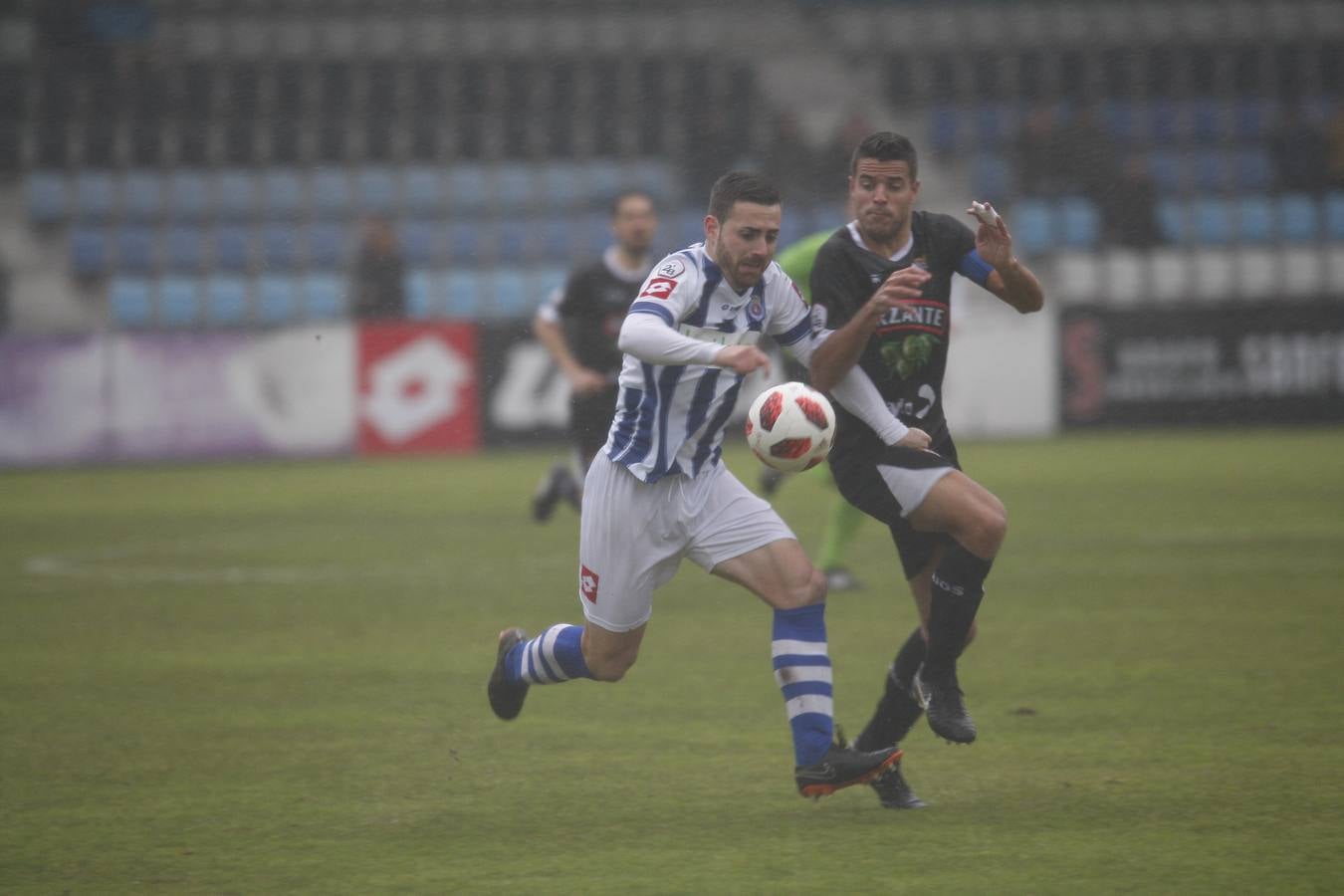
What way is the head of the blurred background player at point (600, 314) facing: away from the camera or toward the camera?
toward the camera

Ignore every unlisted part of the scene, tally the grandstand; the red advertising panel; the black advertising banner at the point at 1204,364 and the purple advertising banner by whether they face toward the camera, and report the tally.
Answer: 4

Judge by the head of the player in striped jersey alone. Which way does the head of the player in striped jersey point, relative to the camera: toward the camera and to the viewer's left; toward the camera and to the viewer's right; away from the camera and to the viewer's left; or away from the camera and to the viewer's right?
toward the camera and to the viewer's right

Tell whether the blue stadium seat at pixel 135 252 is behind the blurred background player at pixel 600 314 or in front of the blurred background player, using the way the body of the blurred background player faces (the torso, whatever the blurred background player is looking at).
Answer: behind

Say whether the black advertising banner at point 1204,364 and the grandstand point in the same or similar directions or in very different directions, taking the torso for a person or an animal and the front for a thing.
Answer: same or similar directions

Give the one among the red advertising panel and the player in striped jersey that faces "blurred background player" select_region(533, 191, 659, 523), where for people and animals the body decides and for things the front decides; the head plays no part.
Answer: the red advertising panel

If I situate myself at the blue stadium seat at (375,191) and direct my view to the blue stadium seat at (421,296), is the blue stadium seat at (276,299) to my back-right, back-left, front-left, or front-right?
front-right

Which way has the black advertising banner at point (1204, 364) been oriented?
toward the camera

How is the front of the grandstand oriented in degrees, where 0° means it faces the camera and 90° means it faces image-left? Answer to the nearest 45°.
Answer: approximately 0°

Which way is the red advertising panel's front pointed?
toward the camera

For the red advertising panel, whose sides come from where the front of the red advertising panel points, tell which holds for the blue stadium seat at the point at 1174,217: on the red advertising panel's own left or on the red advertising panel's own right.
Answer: on the red advertising panel's own left

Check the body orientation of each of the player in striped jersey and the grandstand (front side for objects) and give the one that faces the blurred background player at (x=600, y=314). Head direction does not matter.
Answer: the grandstand

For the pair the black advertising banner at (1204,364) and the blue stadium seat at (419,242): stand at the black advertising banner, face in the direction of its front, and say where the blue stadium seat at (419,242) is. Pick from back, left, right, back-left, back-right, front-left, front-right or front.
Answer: right

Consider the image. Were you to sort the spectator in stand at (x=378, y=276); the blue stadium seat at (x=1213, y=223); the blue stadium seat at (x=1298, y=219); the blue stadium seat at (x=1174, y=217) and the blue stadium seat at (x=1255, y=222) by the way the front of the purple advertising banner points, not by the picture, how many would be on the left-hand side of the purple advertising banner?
5

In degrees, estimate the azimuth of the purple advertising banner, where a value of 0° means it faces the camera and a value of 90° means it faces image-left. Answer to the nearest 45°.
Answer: approximately 0°

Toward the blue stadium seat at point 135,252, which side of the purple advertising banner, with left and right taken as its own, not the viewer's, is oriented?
back
